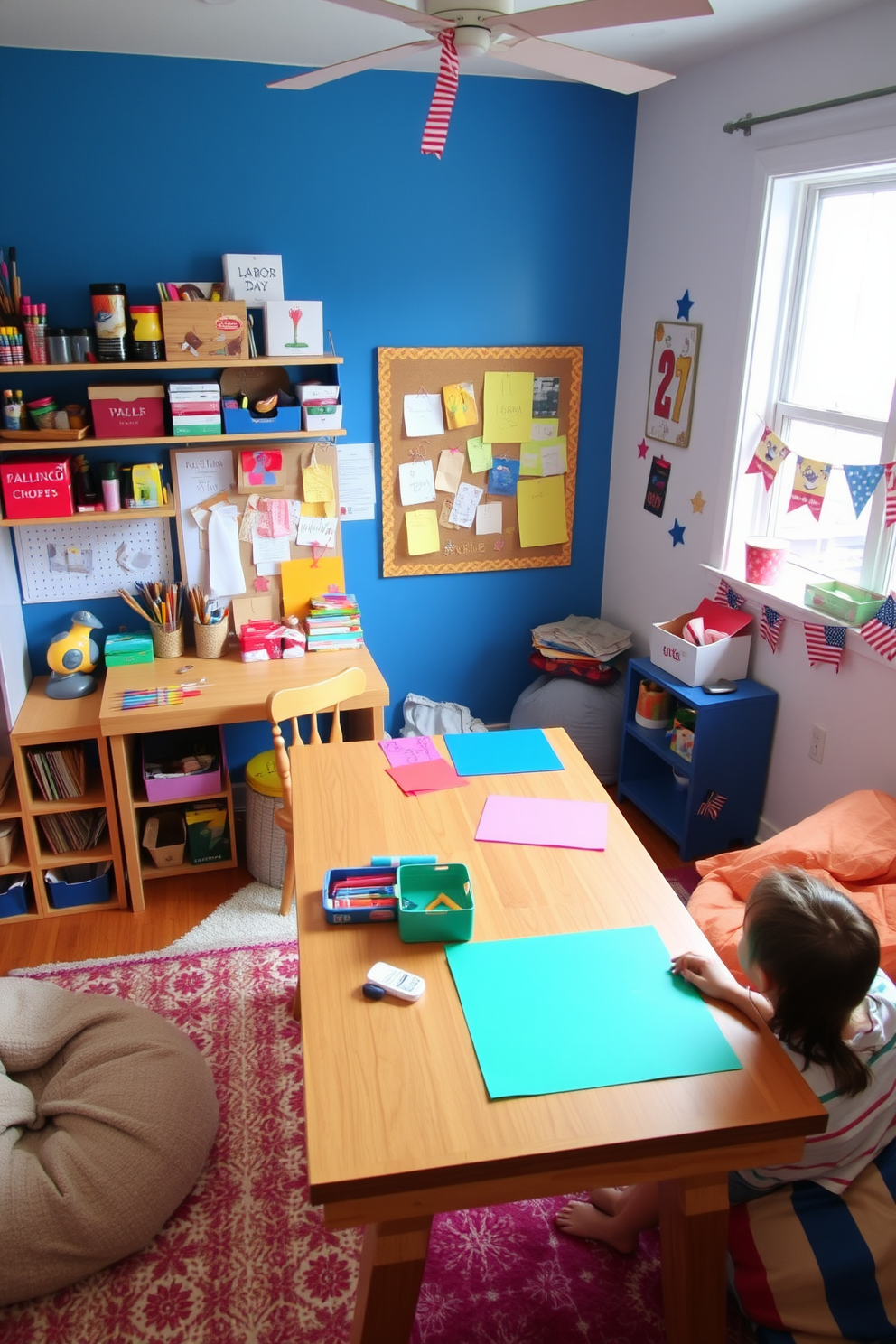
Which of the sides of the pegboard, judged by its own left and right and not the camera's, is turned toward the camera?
front

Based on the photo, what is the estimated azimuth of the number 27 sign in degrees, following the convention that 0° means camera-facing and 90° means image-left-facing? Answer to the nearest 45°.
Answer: approximately 45°

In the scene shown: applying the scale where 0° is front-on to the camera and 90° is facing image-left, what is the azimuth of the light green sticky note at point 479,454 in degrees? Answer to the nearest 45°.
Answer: approximately 0°

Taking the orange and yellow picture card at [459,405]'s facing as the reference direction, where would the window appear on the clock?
The window is roughly at 10 o'clock from the orange and yellow picture card.

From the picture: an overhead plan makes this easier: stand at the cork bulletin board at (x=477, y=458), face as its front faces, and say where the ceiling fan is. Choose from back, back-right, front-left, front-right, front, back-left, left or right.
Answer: front

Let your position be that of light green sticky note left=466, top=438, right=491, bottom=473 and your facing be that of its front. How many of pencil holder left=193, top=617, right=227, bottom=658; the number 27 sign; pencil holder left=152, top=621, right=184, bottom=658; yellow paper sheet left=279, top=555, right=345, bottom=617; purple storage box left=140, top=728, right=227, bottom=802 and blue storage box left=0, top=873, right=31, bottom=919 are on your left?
1

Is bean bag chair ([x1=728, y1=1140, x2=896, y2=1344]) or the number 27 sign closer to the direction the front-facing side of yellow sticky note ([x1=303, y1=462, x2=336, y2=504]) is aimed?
the bean bag chair

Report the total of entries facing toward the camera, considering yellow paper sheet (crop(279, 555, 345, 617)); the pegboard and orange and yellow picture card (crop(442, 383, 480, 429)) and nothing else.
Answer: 3

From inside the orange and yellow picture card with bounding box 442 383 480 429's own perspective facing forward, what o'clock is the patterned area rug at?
The patterned area rug is roughly at 12 o'clock from the orange and yellow picture card.

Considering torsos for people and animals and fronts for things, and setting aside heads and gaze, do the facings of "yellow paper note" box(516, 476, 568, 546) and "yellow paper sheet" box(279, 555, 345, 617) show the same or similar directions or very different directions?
same or similar directions

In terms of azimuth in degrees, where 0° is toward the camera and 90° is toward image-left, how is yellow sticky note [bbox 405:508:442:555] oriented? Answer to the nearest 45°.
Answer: approximately 0°

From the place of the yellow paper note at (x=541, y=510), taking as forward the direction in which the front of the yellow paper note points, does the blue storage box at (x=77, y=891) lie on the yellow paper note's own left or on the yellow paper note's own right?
on the yellow paper note's own right

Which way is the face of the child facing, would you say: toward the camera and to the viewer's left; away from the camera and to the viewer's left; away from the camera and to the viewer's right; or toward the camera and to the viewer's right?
away from the camera and to the viewer's left

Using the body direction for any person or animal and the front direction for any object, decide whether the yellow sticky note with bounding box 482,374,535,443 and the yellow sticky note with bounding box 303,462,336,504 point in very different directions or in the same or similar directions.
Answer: same or similar directions

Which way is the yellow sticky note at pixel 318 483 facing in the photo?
toward the camera
